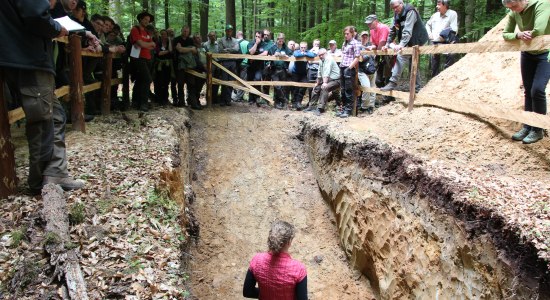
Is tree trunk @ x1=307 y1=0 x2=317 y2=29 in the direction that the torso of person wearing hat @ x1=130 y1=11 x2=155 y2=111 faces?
no

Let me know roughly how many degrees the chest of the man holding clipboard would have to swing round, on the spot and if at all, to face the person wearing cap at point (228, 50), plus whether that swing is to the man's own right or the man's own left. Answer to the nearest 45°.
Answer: approximately 45° to the man's own left

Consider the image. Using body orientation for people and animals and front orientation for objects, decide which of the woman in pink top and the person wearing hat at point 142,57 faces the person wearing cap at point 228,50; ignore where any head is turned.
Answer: the woman in pink top

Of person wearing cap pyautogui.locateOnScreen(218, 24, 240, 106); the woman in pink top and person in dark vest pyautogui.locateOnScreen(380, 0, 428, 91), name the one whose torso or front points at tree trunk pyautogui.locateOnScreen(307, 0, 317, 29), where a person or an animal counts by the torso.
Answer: the woman in pink top

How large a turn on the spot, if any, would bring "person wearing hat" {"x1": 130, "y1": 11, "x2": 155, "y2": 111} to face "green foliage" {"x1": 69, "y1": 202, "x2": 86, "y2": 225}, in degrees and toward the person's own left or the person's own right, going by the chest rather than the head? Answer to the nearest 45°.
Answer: approximately 45° to the person's own right

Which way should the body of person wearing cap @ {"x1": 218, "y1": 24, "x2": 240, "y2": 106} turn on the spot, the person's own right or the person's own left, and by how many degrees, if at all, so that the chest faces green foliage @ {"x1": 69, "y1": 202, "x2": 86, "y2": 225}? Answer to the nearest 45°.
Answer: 0° — they already face it

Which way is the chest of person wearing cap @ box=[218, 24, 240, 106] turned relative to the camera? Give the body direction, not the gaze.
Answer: toward the camera

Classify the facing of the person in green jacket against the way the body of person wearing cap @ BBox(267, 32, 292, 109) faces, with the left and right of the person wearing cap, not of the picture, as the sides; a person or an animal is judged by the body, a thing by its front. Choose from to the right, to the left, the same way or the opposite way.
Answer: to the right

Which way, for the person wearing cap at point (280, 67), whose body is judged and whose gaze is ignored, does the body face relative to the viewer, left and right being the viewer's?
facing the viewer

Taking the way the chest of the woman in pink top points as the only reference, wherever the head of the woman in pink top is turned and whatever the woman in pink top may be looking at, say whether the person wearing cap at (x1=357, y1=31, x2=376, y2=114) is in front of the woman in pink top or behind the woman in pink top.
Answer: in front

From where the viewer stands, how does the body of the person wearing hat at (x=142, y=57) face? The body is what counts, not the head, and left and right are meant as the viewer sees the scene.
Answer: facing the viewer and to the right of the viewer
